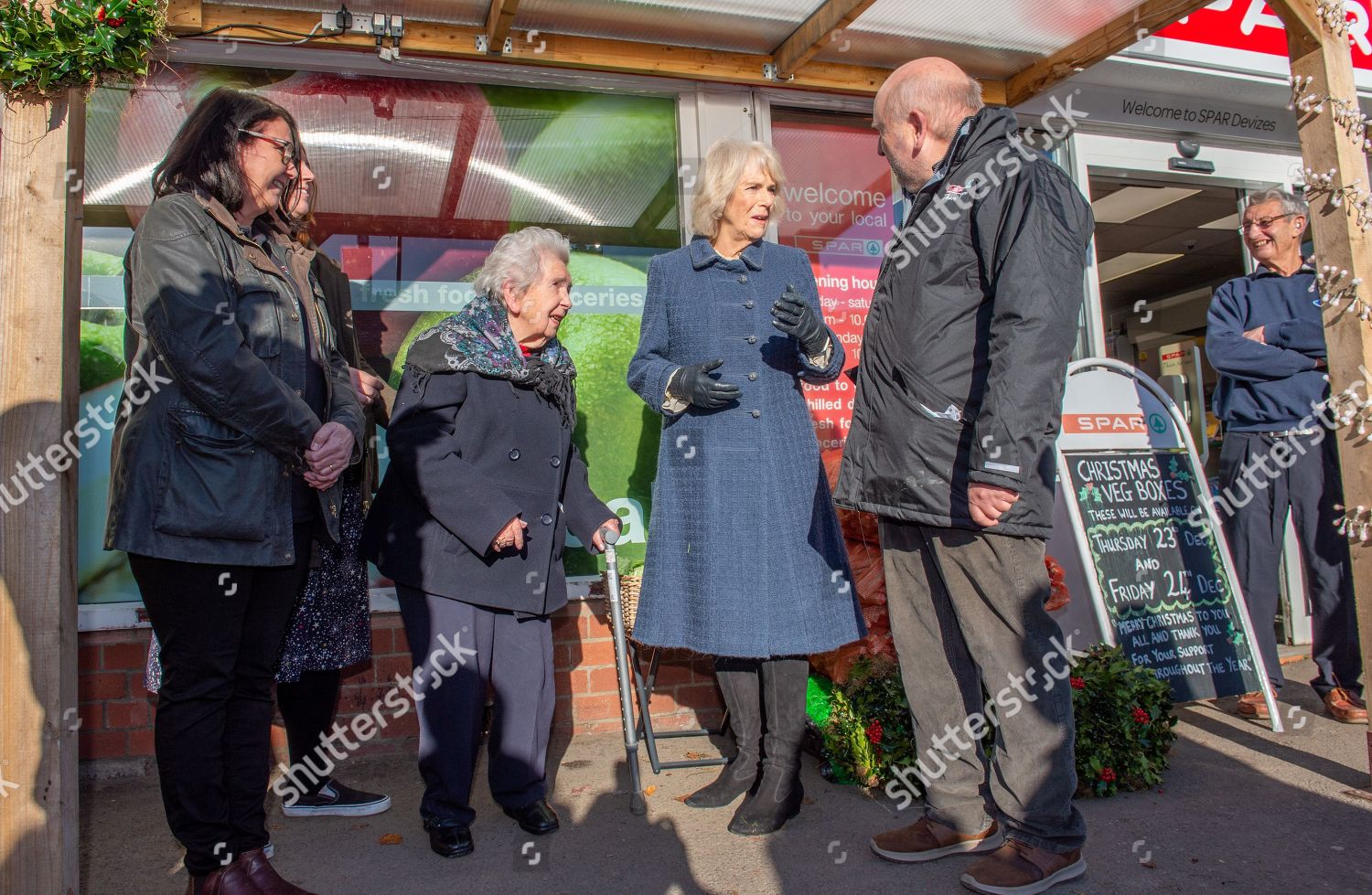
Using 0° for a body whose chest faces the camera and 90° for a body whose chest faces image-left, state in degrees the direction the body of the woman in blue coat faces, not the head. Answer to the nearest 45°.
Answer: approximately 0°

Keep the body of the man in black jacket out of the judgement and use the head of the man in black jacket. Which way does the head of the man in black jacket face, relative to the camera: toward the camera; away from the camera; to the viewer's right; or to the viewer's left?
to the viewer's left

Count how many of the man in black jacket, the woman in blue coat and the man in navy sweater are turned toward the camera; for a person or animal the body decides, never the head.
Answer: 2

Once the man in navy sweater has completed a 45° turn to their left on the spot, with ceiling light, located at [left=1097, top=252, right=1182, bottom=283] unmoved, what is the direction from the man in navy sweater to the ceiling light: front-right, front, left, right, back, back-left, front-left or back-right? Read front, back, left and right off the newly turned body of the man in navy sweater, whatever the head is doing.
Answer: back-left

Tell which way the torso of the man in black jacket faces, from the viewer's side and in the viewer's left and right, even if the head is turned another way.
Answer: facing to the left of the viewer

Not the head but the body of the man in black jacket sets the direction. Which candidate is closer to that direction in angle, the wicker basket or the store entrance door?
the wicker basket

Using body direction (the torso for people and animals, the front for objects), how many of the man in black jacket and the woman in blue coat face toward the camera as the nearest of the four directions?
1

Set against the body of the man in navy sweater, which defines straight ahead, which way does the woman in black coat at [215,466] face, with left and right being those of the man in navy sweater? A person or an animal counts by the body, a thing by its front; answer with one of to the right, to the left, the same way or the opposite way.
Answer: to the left

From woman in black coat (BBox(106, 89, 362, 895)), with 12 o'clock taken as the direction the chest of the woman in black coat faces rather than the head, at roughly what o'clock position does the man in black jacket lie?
The man in black jacket is roughly at 11 o'clock from the woman in black coat.

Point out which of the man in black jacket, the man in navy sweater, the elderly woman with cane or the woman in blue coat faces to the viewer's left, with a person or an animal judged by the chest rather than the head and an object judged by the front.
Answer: the man in black jacket

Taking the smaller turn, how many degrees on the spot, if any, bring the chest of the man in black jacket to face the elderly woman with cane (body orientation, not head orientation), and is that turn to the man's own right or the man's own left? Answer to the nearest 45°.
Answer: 0° — they already face them
